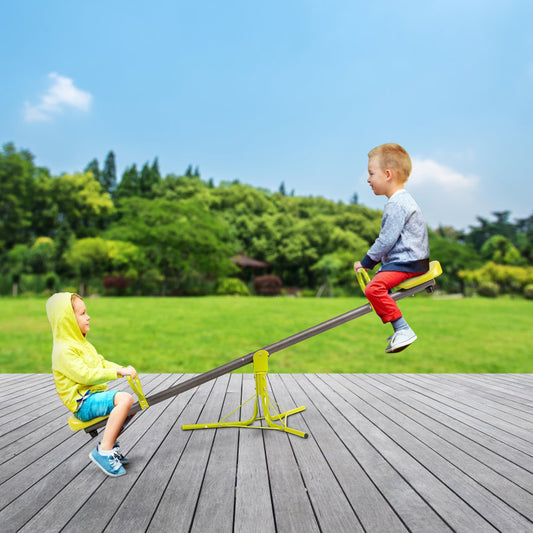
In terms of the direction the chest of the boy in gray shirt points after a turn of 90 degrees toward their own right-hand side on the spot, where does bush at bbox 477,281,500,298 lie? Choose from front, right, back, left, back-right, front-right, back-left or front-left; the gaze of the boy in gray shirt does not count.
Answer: front

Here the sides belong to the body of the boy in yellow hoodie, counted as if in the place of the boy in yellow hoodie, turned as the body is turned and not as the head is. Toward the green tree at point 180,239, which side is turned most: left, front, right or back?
left

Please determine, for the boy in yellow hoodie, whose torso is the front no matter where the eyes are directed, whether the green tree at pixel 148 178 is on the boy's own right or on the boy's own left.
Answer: on the boy's own left

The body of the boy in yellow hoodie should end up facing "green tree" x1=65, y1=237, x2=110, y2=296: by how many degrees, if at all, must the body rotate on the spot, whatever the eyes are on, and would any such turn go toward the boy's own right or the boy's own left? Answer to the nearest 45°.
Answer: approximately 90° to the boy's own left

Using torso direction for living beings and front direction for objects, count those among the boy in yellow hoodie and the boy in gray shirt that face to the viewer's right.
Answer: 1

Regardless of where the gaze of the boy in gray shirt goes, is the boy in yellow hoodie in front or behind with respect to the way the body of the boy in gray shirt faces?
in front

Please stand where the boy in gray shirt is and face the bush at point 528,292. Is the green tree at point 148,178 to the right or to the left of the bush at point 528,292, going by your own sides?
left

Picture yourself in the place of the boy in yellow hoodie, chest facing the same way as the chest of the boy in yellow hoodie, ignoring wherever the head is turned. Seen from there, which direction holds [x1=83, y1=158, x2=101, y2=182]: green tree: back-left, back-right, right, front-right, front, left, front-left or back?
left

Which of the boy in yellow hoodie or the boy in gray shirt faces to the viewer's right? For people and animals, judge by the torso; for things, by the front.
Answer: the boy in yellow hoodie

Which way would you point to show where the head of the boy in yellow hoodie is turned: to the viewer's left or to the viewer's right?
to the viewer's right

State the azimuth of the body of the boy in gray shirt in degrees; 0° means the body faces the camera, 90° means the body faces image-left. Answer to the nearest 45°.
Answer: approximately 90°

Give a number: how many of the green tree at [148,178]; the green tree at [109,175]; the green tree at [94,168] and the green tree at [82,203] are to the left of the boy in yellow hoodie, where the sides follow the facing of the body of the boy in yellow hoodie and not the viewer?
4

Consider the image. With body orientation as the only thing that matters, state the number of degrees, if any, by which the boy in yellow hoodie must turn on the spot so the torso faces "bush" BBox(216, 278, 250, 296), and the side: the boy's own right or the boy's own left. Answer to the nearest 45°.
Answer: approximately 90° to the boy's own left

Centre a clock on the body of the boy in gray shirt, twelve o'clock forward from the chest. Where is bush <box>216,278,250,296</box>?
The bush is roughly at 2 o'clock from the boy in gray shirt.

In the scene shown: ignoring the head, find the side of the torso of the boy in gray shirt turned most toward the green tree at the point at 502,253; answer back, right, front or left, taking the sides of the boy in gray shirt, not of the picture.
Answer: right

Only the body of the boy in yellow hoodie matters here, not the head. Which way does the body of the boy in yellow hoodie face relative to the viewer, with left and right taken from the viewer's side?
facing to the right of the viewer
